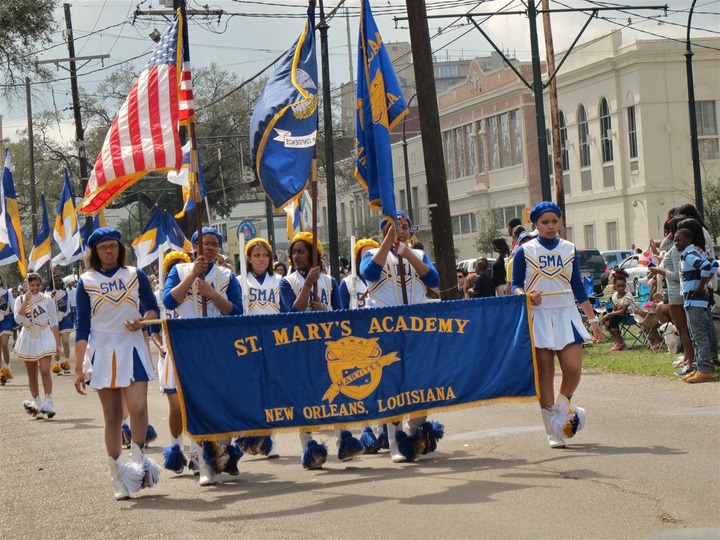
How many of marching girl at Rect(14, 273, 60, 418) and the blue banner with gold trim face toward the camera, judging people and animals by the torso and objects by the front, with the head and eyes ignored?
2

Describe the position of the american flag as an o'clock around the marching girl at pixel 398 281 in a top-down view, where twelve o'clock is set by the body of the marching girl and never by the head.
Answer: The american flag is roughly at 3 o'clock from the marching girl.

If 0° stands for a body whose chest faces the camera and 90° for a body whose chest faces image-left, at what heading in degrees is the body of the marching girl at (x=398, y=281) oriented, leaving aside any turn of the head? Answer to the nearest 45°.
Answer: approximately 0°

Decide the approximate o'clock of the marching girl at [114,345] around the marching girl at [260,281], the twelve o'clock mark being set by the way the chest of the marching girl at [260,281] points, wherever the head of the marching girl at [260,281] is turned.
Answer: the marching girl at [114,345] is roughly at 1 o'clock from the marching girl at [260,281].

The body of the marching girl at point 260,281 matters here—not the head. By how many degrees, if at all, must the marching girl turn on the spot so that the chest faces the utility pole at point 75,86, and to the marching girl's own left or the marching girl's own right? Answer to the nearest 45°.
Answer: approximately 180°

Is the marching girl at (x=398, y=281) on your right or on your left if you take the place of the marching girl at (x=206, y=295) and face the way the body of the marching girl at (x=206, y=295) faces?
on your left

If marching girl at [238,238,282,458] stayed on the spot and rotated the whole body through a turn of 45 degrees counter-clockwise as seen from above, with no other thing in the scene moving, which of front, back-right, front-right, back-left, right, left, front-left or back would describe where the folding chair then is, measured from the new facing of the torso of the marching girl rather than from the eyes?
left

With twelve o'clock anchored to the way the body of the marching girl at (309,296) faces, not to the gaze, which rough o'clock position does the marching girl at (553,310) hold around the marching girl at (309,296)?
the marching girl at (553,310) is roughly at 9 o'clock from the marching girl at (309,296).

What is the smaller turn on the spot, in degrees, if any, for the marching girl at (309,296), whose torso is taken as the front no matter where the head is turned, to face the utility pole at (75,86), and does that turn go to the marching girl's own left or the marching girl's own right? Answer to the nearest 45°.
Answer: approximately 180°
